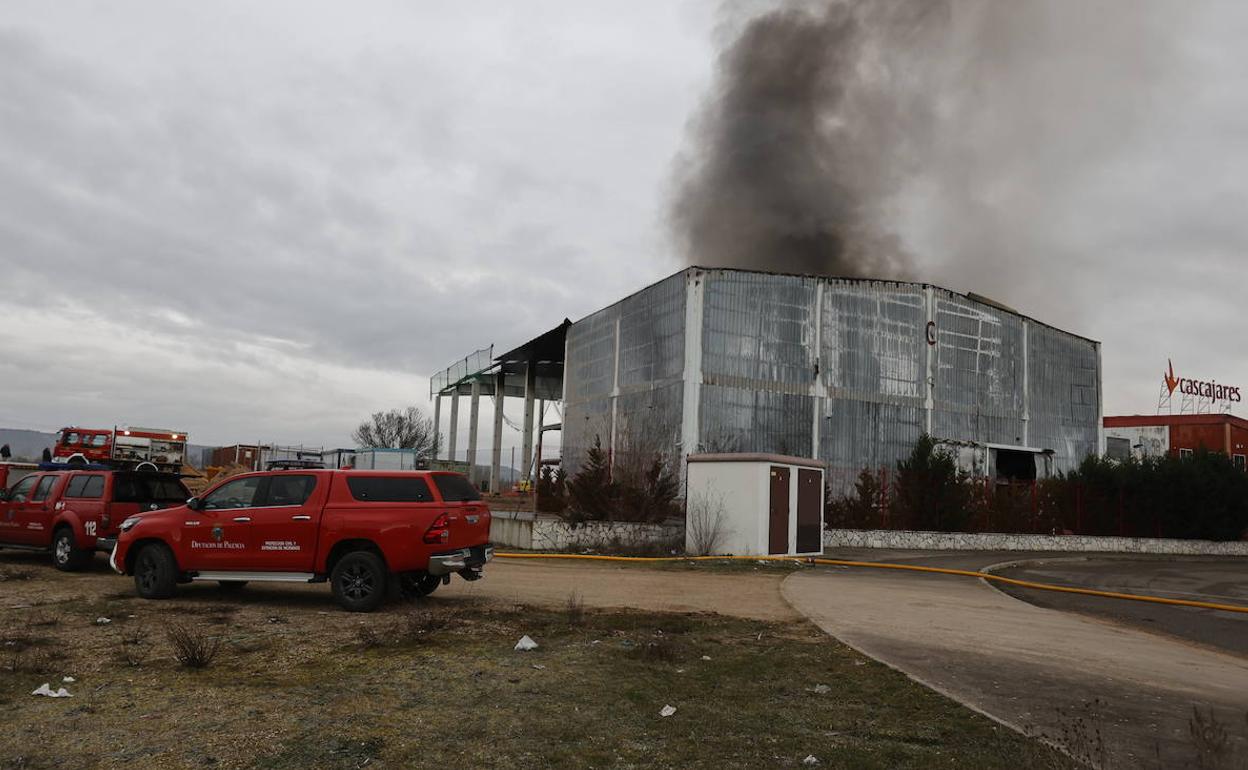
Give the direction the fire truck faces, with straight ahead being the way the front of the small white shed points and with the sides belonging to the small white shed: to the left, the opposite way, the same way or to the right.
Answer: to the right

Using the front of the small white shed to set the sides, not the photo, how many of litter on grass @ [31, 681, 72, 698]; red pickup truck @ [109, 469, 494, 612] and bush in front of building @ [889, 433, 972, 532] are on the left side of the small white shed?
1

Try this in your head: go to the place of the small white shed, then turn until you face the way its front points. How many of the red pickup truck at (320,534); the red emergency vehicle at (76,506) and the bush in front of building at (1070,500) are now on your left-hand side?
1

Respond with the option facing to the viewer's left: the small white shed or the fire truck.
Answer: the fire truck

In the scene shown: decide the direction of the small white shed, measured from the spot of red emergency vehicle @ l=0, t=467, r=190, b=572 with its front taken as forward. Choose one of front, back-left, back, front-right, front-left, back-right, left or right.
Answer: back-right

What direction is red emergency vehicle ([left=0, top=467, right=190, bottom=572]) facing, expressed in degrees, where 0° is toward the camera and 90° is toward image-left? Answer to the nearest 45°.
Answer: approximately 135°

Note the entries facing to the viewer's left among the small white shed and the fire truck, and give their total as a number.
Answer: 1

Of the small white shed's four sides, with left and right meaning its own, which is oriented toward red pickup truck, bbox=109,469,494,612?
right

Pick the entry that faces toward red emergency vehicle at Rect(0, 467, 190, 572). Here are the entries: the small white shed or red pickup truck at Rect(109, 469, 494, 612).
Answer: the red pickup truck

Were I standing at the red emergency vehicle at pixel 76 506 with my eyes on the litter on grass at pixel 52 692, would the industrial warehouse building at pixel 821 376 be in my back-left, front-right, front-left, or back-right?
back-left

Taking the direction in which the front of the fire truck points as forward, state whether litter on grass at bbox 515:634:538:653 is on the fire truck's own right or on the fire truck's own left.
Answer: on the fire truck's own left

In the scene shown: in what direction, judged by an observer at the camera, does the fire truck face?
facing to the left of the viewer

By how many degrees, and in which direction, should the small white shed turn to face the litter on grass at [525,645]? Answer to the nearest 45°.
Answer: approximately 45° to its right

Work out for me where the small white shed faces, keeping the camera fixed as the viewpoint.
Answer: facing the viewer and to the right of the viewer

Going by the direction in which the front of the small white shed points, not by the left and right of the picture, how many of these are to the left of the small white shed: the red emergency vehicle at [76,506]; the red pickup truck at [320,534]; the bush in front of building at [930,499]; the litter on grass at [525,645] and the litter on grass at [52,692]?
1

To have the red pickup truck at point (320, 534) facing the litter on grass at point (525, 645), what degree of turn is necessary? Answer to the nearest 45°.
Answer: approximately 180°

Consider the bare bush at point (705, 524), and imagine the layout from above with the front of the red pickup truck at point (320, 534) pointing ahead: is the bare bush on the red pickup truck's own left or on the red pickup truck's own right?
on the red pickup truck's own right

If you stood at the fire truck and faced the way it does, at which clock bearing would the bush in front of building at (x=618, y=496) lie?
The bush in front of building is roughly at 8 o'clock from the fire truck.

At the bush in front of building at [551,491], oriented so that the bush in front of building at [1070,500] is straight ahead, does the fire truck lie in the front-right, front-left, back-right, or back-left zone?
back-left

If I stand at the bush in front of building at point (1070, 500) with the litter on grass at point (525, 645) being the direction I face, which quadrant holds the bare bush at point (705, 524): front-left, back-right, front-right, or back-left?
front-right
